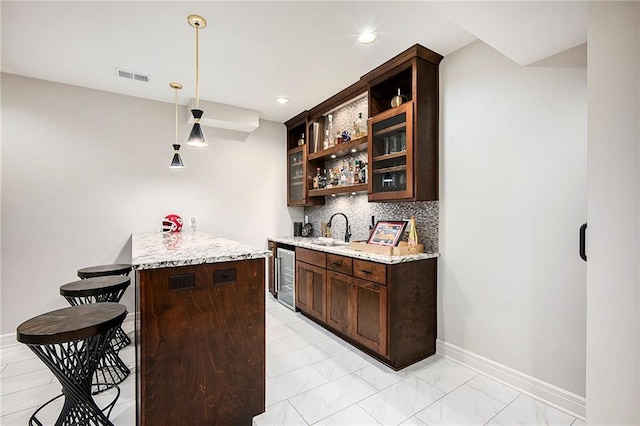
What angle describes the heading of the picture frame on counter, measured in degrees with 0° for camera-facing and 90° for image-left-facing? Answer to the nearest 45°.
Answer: approximately 45°

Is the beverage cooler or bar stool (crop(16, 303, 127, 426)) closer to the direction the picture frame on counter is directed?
the bar stool

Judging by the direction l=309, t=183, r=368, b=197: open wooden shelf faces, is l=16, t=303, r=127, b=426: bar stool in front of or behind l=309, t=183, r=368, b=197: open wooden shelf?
in front

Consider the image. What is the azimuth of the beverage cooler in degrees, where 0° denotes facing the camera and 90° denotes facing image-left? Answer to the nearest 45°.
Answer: approximately 45°

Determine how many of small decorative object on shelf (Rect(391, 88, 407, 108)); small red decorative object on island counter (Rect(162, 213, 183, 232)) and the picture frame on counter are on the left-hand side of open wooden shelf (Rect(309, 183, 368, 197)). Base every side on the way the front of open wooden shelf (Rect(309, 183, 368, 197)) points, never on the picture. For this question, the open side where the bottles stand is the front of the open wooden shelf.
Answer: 2

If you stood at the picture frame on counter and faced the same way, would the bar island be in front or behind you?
in front

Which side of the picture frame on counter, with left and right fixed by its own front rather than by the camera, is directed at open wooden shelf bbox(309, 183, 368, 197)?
right
